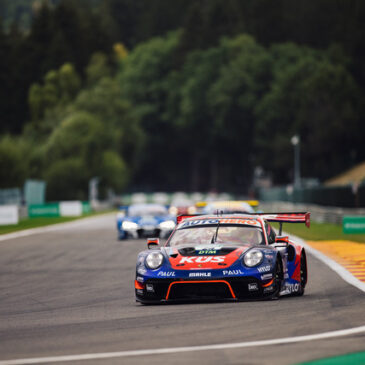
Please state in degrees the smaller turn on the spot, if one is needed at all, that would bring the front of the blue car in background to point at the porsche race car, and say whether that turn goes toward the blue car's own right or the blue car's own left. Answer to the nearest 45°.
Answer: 0° — it already faces it

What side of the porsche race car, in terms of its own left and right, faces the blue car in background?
back

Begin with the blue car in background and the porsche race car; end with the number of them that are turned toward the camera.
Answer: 2

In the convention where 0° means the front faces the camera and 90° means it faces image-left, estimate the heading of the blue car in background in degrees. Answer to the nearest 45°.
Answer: approximately 0°
